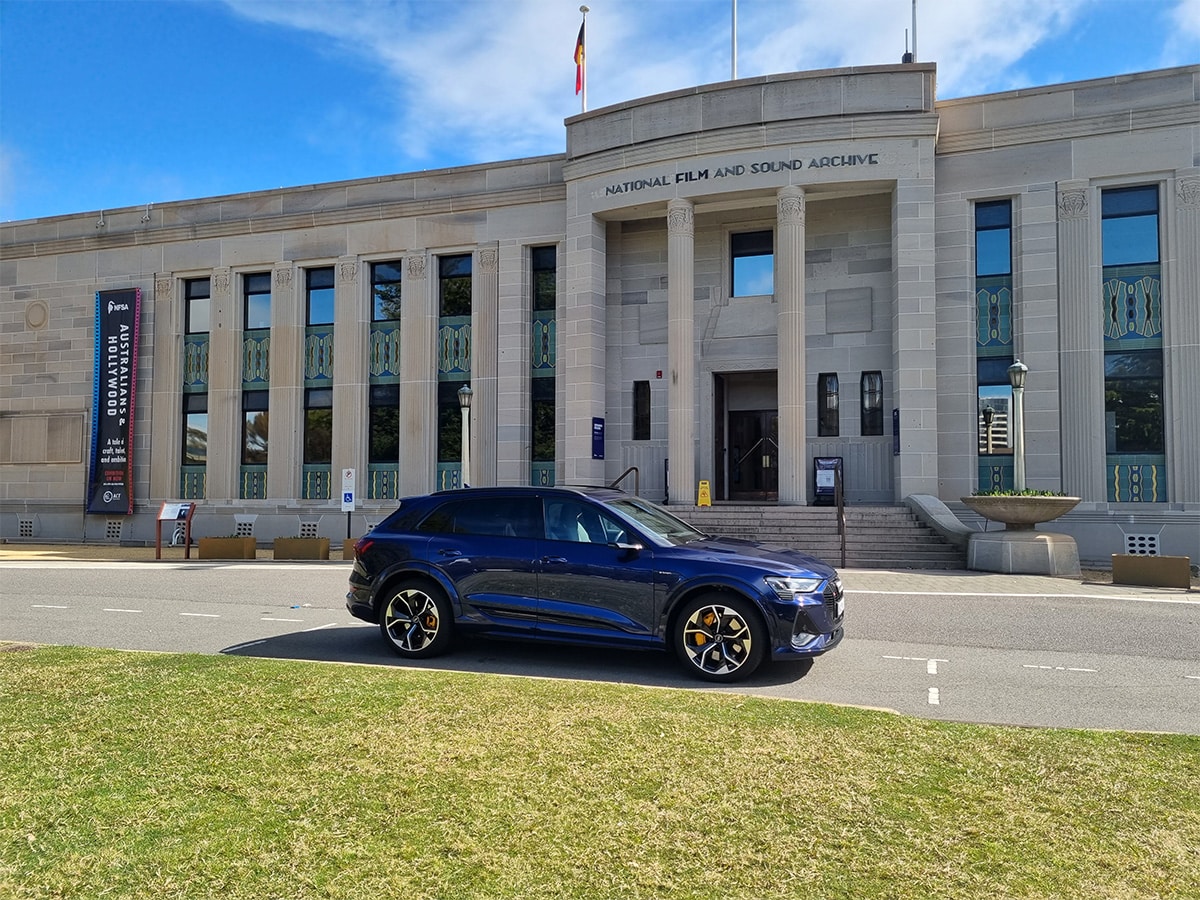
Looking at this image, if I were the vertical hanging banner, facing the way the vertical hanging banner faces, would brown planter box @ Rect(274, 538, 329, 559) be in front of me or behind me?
in front

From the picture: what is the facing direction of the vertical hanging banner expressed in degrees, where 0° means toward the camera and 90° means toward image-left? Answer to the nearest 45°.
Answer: approximately 0°

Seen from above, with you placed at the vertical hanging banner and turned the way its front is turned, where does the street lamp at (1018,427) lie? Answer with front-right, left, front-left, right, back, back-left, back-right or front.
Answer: front-left

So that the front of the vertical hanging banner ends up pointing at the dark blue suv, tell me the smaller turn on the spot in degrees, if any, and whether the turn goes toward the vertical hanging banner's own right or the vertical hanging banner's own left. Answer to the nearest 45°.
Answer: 0° — it already faces it

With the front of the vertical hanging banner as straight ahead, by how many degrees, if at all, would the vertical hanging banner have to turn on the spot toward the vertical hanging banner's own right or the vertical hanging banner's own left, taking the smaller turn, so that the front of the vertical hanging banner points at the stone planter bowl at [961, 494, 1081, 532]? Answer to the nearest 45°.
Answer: approximately 45° to the vertical hanging banner's own left

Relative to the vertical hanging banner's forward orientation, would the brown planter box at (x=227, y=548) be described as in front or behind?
in front

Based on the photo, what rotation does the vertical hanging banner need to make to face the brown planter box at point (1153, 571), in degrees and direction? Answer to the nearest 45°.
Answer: approximately 45° to its left
